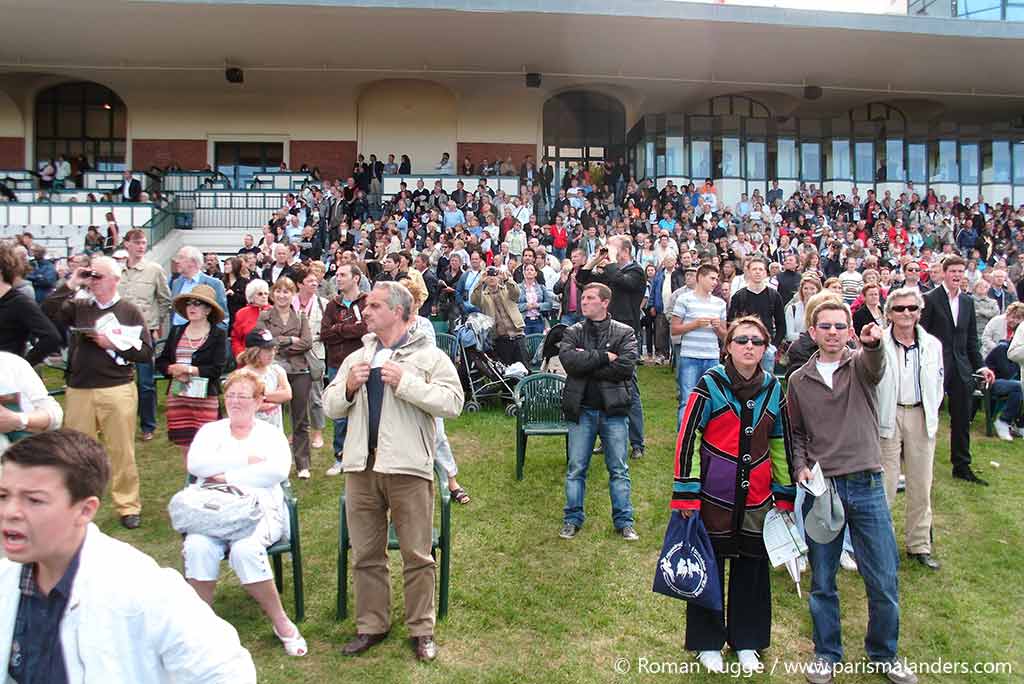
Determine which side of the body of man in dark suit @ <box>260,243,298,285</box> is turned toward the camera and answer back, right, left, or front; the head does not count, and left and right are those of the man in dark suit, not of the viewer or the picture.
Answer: front

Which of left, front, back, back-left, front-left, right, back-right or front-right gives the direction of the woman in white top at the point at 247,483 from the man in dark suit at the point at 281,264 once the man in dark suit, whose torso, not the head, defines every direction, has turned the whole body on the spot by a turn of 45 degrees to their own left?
front-right

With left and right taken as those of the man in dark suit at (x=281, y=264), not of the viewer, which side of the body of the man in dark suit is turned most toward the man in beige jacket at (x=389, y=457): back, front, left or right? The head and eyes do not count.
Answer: front

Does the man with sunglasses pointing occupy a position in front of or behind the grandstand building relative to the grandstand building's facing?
in front

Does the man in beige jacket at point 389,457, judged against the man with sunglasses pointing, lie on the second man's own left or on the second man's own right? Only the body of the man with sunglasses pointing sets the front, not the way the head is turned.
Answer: on the second man's own right

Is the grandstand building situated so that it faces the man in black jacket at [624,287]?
yes

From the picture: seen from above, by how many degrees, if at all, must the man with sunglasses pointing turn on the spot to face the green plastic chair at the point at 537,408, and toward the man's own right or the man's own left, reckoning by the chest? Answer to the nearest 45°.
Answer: approximately 135° to the man's own right

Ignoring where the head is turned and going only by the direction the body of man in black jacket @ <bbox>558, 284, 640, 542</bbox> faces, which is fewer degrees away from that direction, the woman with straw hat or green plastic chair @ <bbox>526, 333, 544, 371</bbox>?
the woman with straw hat

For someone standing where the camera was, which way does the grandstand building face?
facing the viewer

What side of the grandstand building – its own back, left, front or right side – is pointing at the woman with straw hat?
front

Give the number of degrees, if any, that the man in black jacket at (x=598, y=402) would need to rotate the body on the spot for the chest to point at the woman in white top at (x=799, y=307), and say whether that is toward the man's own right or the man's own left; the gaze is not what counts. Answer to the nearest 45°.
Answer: approximately 135° to the man's own left
